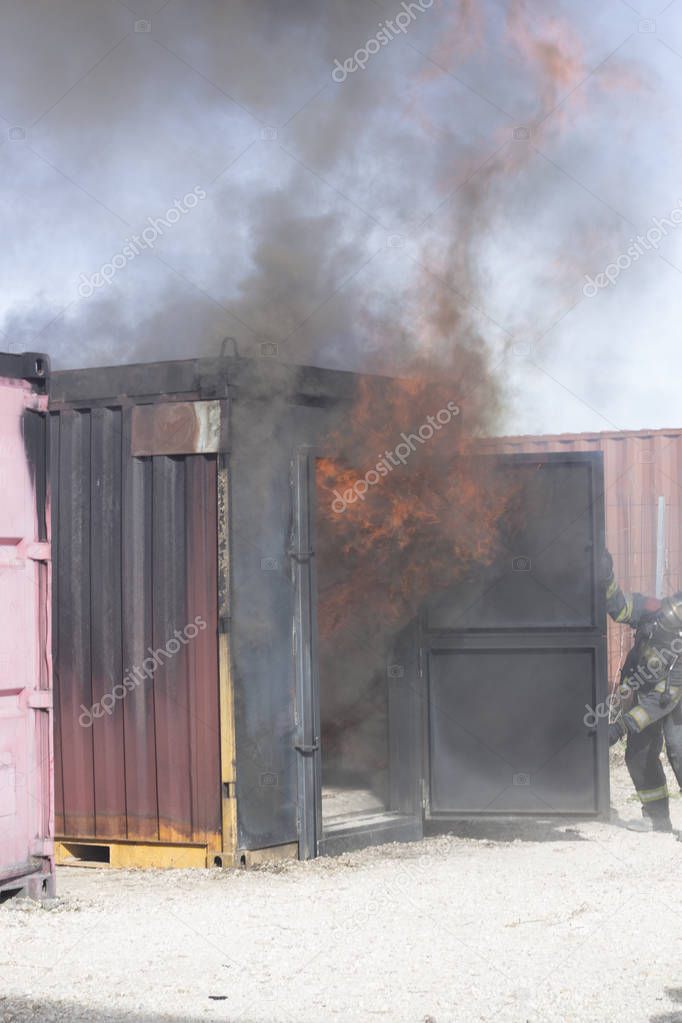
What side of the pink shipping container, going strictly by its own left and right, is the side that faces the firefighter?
left

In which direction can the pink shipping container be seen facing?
toward the camera

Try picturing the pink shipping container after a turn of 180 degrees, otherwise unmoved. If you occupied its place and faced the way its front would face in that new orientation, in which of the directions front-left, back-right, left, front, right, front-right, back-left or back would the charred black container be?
front-right
